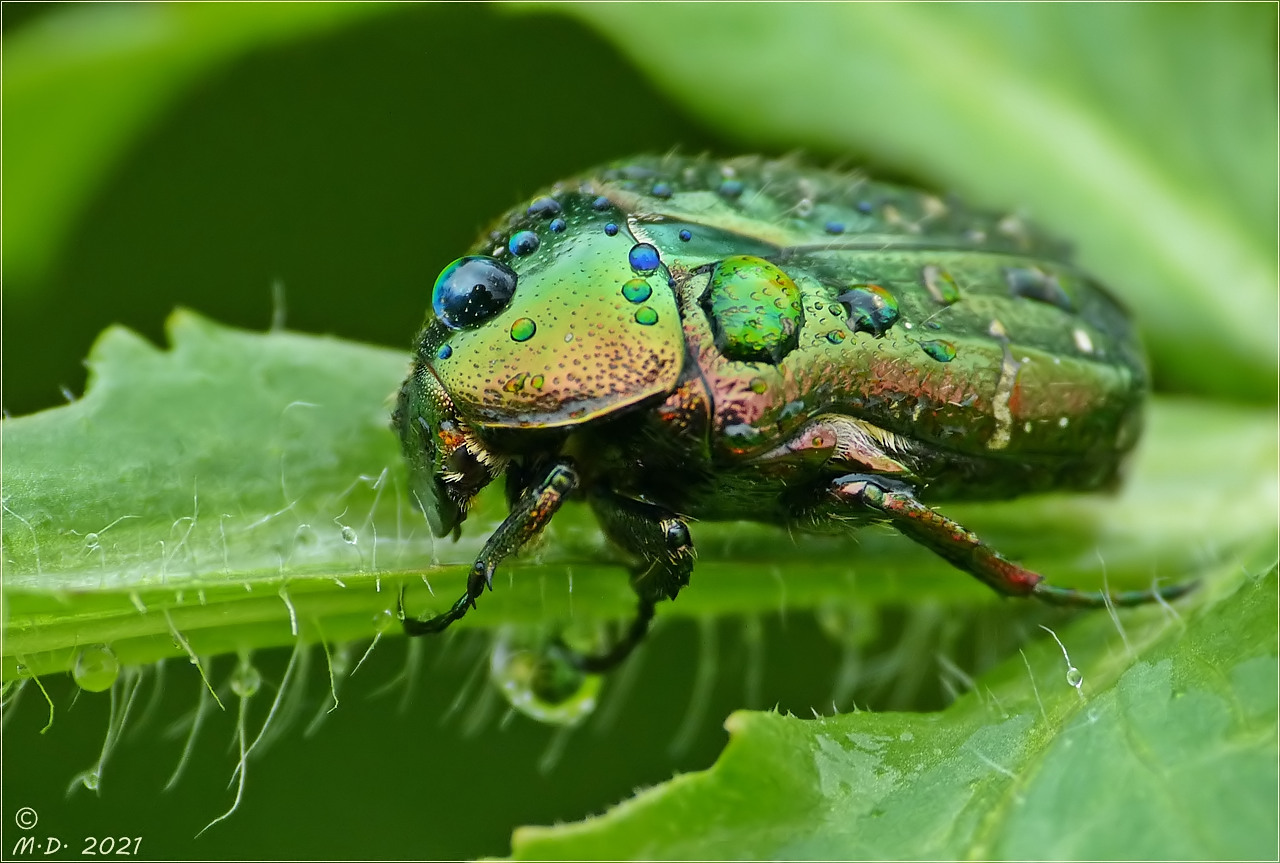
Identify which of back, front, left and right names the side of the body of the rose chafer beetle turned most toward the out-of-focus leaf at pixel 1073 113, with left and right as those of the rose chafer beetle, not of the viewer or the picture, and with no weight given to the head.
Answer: right

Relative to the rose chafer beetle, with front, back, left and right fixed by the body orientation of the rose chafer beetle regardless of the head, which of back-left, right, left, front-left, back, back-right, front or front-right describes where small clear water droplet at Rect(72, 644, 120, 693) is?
front-left

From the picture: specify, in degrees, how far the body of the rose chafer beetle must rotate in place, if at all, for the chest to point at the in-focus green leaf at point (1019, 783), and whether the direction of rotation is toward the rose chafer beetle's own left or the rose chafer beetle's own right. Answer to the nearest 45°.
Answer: approximately 135° to the rose chafer beetle's own left

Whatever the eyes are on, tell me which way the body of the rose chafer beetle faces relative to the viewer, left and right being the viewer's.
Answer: facing to the left of the viewer

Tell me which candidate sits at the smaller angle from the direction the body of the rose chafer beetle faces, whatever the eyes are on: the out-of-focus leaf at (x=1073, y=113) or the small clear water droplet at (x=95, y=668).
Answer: the small clear water droplet

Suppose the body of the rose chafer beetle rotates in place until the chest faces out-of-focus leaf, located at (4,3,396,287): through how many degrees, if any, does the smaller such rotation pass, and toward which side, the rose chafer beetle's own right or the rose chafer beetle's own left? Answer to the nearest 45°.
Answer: approximately 45° to the rose chafer beetle's own right
